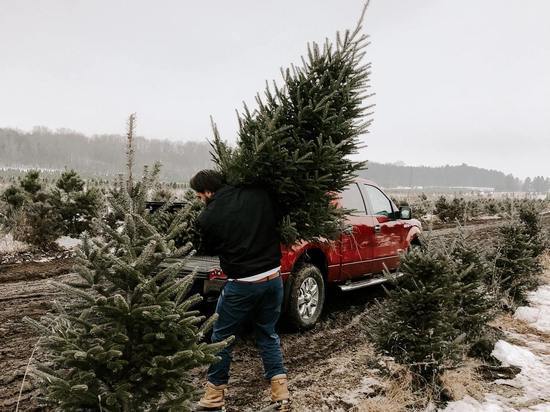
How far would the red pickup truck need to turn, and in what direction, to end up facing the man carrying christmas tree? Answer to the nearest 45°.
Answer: approximately 135° to its right

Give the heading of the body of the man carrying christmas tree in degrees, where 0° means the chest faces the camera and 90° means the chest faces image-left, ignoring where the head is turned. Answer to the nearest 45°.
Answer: approximately 135°

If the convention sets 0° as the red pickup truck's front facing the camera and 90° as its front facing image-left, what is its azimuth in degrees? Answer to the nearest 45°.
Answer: approximately 225°

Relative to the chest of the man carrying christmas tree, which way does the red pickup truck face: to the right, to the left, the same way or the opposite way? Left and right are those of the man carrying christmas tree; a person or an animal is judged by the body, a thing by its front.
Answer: to the right

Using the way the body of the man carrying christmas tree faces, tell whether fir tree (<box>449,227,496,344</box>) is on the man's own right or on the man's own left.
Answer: on the man's own right

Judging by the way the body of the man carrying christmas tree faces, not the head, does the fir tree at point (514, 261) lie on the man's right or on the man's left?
on the man's right

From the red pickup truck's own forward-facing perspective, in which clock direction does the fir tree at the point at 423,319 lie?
The fir tree is roughly at 4 o'clock from the red pickup truck.

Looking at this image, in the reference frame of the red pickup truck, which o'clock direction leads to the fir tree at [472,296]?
The fir tree is roughly at 3 o'clock from the red pickup truck.

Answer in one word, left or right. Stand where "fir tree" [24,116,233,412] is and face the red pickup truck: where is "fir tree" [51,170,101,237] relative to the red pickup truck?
left

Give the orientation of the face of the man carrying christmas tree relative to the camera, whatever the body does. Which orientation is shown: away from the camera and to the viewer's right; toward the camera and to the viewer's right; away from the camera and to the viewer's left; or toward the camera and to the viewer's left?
away from the camera and to the viewer's left
